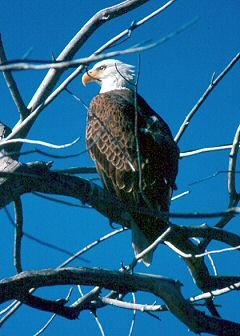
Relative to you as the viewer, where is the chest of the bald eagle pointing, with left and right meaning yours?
facing away from the viewer and to the left of the viewer
